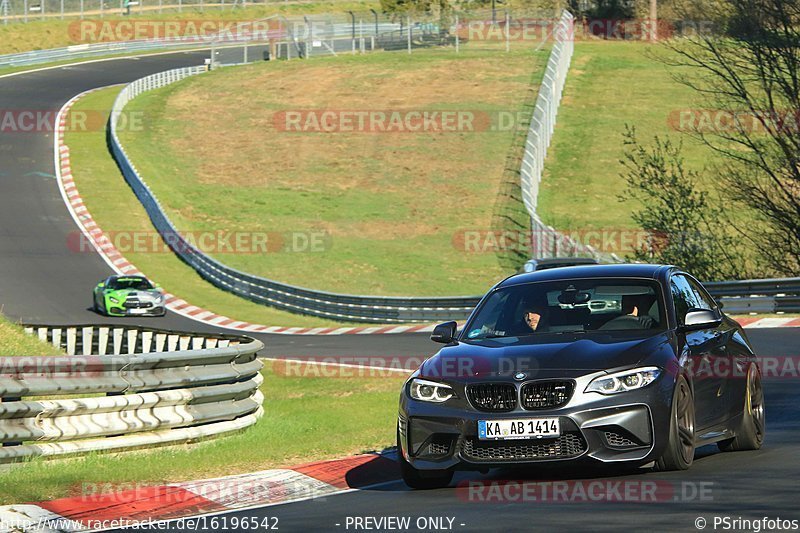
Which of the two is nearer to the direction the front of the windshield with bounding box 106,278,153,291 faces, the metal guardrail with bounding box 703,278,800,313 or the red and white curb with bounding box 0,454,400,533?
the red and white curb

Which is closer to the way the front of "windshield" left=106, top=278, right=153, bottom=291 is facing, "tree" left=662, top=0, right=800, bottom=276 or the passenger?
the passenger

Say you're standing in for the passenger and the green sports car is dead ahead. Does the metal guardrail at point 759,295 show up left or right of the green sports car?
right

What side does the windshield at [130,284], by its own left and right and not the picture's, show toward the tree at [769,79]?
left

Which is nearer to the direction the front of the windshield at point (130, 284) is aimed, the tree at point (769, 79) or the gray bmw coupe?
the gray bmw coupe

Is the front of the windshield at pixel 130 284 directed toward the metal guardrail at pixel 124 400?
yes

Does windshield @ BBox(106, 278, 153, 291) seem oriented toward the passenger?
yes

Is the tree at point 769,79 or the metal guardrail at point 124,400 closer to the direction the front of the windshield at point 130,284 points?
the metal guardrail

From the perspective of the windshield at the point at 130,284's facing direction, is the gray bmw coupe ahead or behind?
ahead

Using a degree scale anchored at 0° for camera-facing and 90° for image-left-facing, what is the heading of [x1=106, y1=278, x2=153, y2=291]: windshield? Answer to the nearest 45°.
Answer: approximately 0°

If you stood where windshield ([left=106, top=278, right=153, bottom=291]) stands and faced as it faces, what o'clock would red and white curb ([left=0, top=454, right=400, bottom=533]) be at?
The red and white curb is roughly at 12 o'clock from the windshield.
